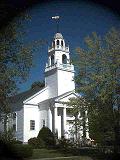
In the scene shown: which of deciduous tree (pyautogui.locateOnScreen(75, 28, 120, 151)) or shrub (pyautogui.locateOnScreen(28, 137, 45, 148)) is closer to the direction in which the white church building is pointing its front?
the deciduous tree

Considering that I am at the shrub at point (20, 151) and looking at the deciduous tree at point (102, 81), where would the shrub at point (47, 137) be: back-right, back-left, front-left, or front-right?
front-left

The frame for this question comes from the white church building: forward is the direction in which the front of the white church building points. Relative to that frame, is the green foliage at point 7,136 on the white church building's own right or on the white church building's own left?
on the white church building's own right

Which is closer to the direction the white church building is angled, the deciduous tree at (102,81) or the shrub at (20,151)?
the deciduous tree

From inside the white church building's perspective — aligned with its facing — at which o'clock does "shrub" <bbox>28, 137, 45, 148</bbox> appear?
The shrub is roughly at 2 o'clock from the white church building.

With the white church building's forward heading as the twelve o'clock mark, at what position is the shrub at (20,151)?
The shrub is roughly at 2 o'clock from the white church building.

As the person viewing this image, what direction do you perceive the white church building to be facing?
facing the viewer and to the right of the viewer

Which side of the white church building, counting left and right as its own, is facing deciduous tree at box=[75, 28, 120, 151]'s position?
front
